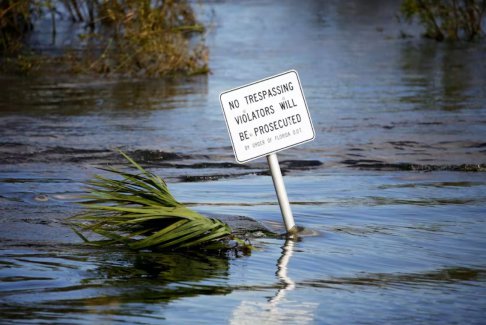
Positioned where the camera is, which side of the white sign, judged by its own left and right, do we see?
front

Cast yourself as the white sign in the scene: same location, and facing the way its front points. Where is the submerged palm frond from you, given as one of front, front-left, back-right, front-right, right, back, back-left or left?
front-right
